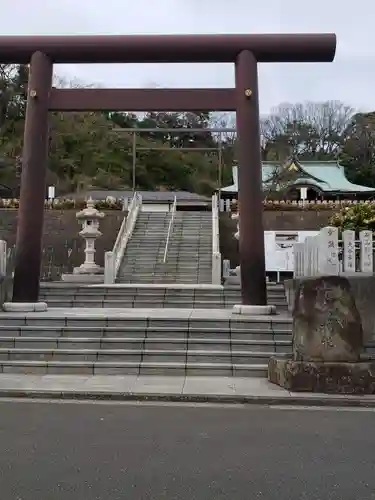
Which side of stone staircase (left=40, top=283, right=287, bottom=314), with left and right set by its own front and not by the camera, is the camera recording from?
front

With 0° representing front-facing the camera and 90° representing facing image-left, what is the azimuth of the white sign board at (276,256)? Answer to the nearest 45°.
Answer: approximately 0°

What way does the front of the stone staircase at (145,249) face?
toward the camera

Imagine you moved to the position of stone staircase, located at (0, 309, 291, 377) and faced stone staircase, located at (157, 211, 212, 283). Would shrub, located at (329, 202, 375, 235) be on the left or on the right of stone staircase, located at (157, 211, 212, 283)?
right

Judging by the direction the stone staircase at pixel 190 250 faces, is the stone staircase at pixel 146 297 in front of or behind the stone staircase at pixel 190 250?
in front

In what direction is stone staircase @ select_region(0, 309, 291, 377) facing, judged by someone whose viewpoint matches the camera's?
facing the viewer

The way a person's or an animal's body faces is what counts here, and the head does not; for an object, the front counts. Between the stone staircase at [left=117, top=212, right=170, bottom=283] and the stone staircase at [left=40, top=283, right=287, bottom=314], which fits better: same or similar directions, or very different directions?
same or similar directions

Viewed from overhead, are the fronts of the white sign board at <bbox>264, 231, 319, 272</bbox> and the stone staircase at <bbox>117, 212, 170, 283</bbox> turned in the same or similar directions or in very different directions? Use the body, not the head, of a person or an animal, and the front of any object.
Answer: same or similar directions

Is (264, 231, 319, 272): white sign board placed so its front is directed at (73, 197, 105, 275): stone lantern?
no

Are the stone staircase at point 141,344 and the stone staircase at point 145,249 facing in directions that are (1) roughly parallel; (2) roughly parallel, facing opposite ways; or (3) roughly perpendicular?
roughly parallel

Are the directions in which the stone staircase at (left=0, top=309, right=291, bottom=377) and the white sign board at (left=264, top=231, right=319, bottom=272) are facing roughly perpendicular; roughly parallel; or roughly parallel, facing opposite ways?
roughly parallel
